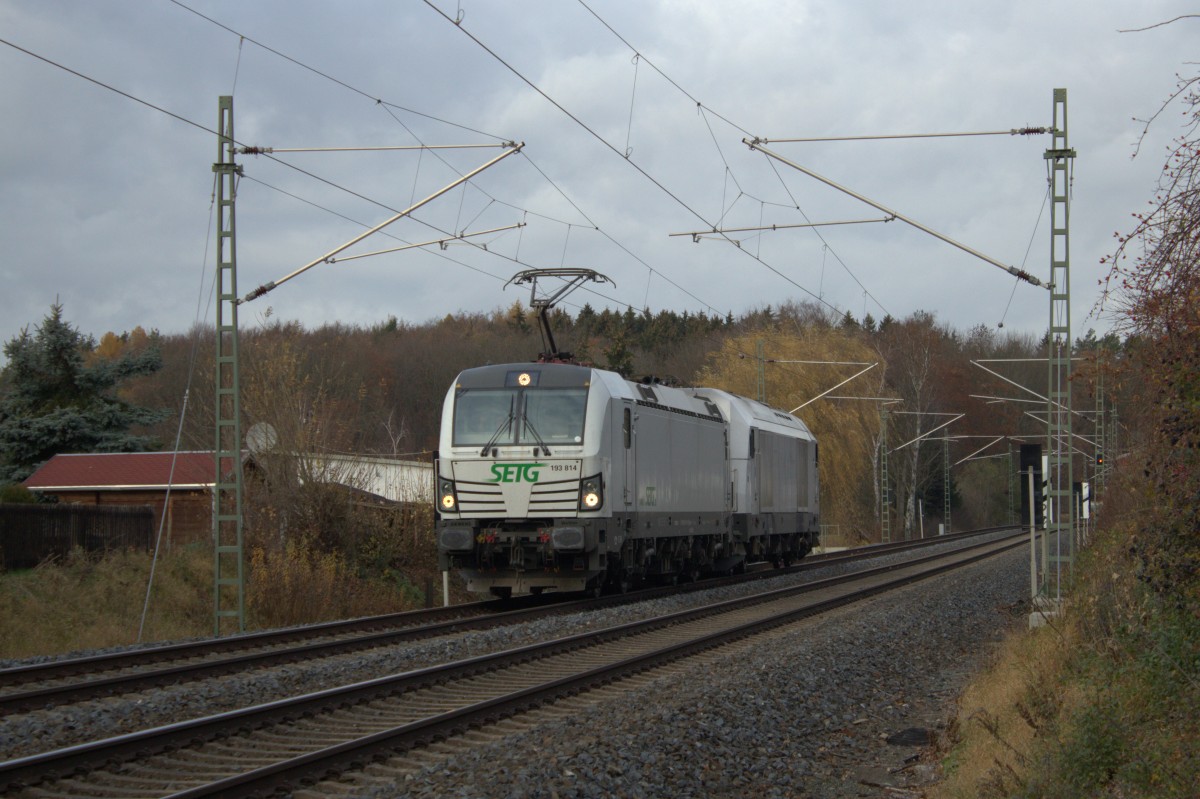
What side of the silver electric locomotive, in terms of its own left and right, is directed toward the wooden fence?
right

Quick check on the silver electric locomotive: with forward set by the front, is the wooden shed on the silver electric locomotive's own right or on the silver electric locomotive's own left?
on the silver electric locomotive's own right

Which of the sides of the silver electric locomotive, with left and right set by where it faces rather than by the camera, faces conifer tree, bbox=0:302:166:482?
right
